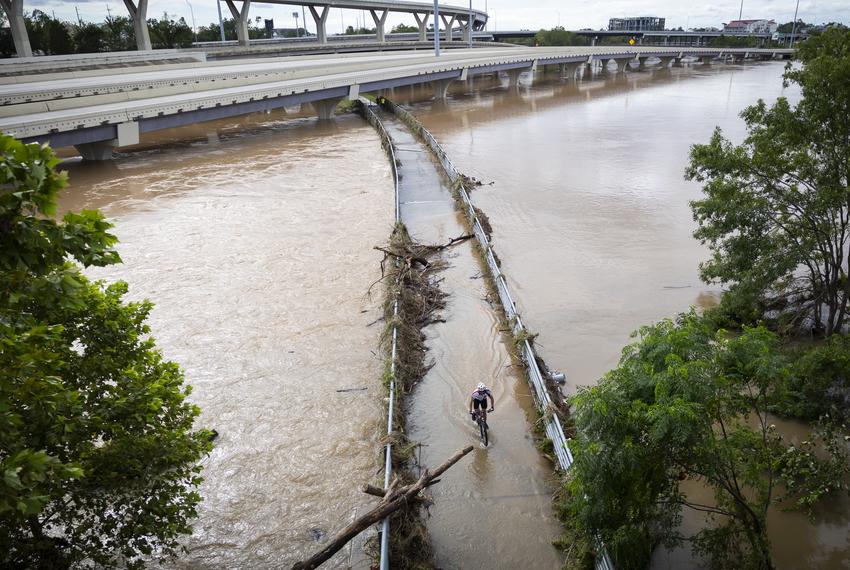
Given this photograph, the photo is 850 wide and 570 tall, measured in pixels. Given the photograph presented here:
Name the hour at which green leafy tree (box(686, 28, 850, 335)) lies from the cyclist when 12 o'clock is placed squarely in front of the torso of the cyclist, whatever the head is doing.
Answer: The green leafy tree is roughly at 8 o'clock from the cyclist.

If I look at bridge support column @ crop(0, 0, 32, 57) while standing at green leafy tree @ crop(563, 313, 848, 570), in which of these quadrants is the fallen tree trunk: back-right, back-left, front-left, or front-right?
front-left

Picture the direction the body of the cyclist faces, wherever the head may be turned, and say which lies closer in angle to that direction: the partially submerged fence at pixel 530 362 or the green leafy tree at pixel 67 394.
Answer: the green leafy tree

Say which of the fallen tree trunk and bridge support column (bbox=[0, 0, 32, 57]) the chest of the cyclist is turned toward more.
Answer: the fallen tree trunk

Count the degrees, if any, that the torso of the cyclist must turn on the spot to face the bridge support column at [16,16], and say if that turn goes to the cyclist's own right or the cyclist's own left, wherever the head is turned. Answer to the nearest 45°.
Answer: approximately 135° to the cyclist's own right

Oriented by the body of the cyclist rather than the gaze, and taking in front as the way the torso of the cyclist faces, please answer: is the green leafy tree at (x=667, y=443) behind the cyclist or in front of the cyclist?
in front

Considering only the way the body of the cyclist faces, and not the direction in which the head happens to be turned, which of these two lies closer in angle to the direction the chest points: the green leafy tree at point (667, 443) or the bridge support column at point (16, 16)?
the green leafy tree

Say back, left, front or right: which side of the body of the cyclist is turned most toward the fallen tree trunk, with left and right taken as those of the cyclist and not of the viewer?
front

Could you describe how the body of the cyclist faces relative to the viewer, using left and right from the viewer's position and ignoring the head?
facing the viewer

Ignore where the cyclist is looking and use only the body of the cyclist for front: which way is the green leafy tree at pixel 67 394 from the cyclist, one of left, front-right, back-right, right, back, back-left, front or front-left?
front-right
